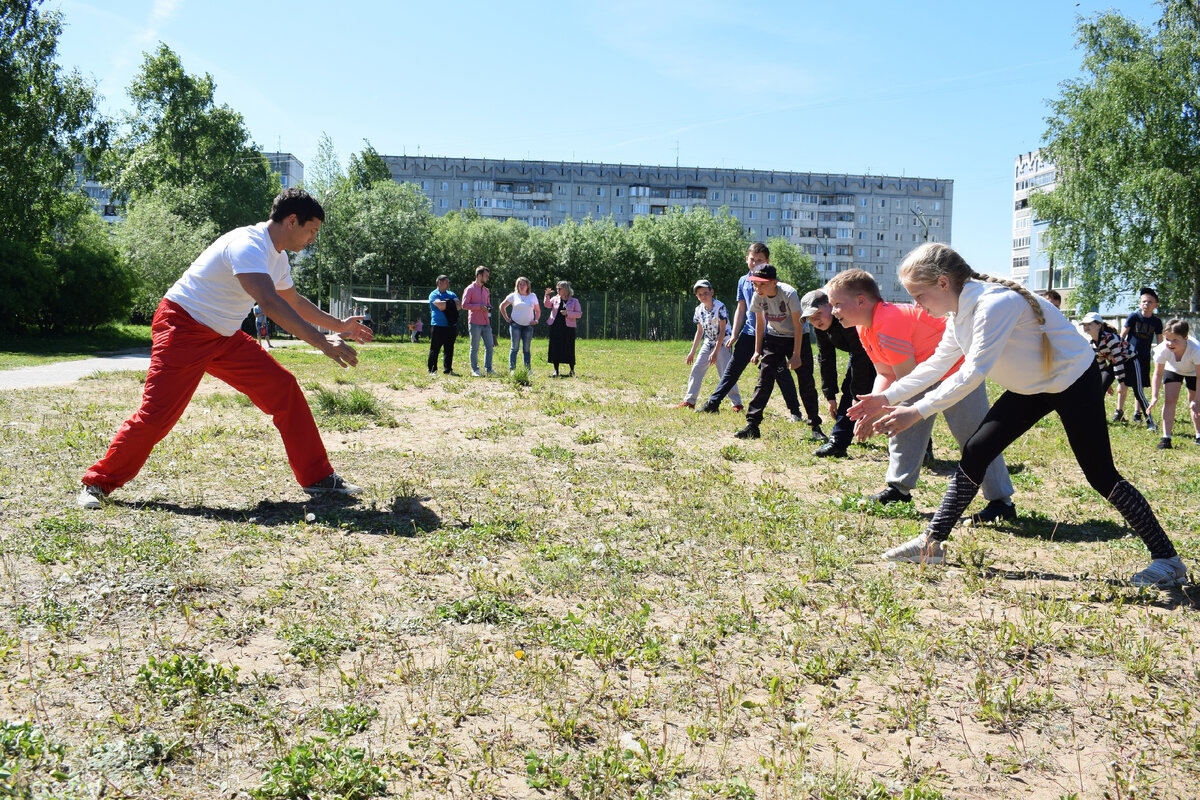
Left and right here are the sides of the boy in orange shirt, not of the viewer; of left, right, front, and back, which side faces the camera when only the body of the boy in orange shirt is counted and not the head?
left

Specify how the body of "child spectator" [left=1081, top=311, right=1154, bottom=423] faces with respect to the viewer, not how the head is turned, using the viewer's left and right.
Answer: facing the viewer and to the left of the viewer

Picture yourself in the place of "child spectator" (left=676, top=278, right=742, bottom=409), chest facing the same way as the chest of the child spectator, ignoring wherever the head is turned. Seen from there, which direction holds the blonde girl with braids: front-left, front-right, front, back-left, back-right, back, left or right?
front-left

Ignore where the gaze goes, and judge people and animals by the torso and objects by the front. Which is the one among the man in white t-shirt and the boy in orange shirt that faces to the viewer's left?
the boy in orange shirt

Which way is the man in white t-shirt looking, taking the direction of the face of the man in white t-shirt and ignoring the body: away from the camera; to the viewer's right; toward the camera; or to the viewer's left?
to the viewer's right

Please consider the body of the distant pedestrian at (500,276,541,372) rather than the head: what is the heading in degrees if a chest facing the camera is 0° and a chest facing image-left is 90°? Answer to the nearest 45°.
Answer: approximately 0°

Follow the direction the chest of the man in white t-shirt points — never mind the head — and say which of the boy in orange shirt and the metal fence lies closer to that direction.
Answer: the boy in orange shirt

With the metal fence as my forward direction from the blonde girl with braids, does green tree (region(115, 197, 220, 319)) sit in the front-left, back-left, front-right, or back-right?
front-left

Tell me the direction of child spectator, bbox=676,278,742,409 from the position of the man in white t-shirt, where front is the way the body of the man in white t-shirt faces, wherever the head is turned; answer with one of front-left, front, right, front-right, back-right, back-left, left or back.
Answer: front-left

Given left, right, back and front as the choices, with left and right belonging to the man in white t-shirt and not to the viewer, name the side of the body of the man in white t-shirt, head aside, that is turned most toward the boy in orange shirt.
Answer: front

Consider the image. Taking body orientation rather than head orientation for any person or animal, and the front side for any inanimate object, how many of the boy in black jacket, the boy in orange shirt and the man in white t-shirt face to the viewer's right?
1

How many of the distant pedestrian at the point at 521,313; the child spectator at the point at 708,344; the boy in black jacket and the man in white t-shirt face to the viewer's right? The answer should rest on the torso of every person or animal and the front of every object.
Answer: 1

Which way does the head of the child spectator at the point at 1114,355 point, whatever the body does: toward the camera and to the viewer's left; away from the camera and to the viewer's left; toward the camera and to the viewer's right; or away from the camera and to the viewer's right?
toward the camera and to the viewer's left
